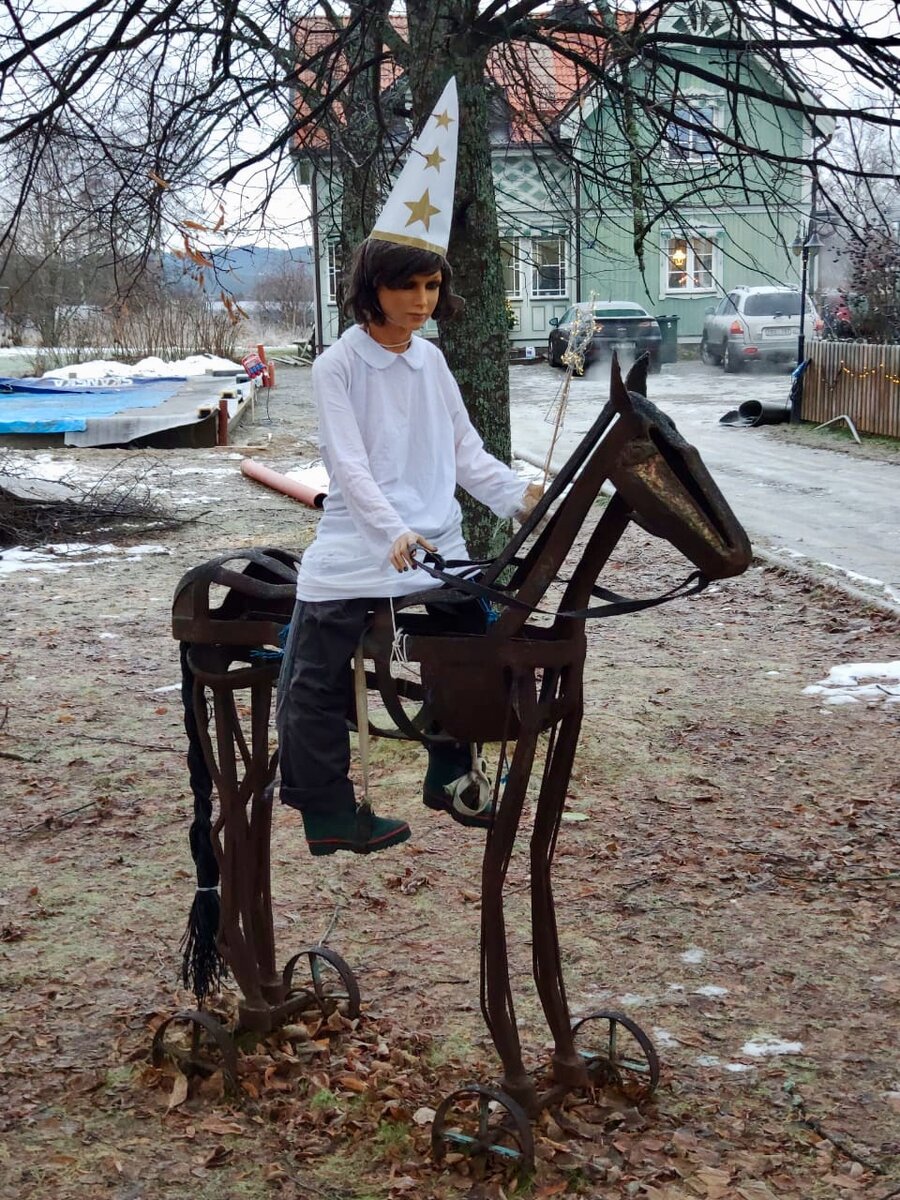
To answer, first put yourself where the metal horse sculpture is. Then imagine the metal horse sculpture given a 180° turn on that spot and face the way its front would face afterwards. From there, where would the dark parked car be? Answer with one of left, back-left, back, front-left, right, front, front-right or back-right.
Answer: front-right

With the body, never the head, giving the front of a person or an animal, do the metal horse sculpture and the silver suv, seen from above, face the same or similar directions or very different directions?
very different directions

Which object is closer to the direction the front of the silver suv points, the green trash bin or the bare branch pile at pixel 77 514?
the green trash bin

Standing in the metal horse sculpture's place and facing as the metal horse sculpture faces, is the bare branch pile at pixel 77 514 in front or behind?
behind

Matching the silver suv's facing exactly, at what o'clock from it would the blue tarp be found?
The blue tarp is roughly at 9 o'clock from the silver suv.

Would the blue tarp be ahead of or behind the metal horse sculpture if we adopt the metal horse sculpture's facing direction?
behind

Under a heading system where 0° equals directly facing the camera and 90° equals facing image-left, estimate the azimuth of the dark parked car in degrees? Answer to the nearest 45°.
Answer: approximately 135°

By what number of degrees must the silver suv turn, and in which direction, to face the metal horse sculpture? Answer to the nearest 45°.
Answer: approximately 135° to its left

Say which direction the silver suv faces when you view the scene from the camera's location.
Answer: facing away from the viewer and to the left of the viewer

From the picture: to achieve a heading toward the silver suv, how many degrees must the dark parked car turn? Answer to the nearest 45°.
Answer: approximately 135° to its right
